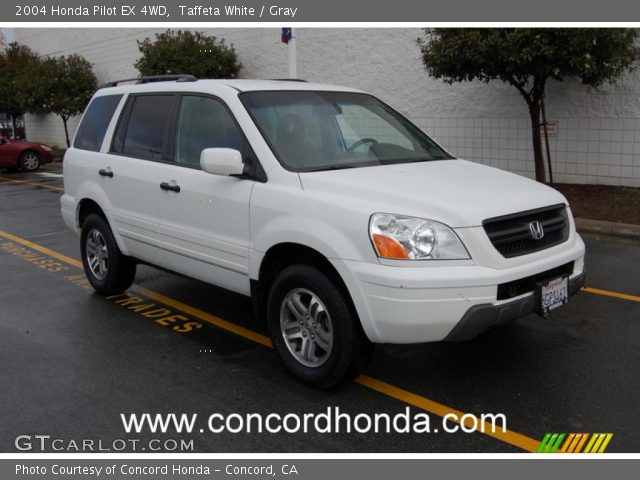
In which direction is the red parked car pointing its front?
to the viewer's right

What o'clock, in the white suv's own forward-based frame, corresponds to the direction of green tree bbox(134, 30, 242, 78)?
The green tree is roughly at 7 o'clock from the white suv.

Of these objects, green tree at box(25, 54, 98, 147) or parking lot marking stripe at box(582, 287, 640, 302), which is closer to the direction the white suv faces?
the parking lot marking stripe

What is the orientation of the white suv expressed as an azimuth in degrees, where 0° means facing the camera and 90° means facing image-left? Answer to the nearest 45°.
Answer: approximately 315°

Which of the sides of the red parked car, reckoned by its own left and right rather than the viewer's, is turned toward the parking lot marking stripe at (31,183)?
right

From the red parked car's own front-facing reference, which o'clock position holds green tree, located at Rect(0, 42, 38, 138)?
The green tree is roughly at 9 o'clock from the red parked car.

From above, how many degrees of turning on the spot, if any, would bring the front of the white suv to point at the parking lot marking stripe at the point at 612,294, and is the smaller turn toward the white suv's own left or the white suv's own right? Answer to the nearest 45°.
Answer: approximately 90° to the white suv's own left

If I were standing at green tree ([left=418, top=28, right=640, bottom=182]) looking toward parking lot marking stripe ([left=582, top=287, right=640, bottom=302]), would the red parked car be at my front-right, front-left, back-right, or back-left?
back-right

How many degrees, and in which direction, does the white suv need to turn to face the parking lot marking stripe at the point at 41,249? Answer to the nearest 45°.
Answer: approximately 180°

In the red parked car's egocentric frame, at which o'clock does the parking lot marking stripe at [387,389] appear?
The parking lot marking stripe is roughly at 3 o'clock from the red parked car.

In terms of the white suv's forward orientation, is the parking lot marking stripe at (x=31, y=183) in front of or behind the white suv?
behind
